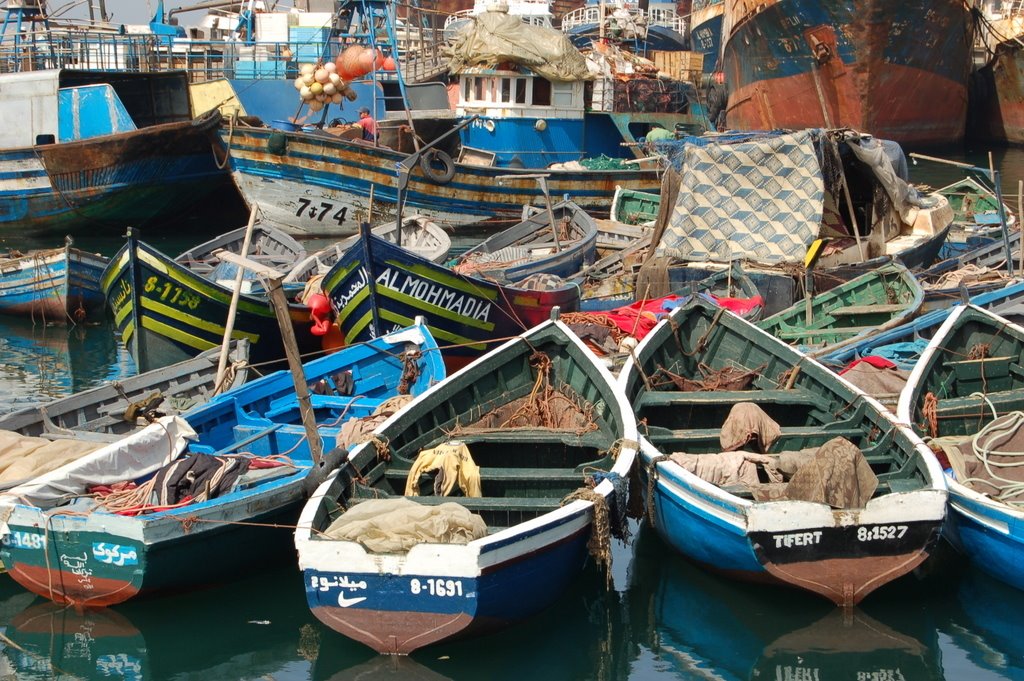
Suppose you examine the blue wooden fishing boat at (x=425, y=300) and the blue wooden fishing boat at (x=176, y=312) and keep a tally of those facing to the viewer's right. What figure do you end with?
0

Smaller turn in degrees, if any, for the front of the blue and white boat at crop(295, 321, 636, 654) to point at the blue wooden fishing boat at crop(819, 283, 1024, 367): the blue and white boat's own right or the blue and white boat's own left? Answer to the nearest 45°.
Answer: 0° — it already faces it

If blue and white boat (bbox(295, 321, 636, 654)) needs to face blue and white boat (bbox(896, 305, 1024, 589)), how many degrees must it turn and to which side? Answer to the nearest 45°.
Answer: approximately 45° to its right

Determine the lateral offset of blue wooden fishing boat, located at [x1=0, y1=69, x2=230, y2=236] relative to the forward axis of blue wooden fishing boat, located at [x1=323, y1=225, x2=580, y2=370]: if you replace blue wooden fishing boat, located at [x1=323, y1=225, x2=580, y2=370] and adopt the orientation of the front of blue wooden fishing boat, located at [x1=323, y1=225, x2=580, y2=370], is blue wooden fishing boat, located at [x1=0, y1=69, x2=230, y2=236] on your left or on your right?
on your right

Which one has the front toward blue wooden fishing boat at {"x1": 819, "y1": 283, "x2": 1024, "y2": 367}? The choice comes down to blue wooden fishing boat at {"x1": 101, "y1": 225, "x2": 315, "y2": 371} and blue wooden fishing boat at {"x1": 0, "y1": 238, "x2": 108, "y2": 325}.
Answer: blue wooden fishing boat at {"x1": 0, "y1": 238, "x2": 108, "y2": 325}

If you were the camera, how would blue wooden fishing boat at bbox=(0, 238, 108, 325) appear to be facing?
facing the viewer and to the right of the viewer

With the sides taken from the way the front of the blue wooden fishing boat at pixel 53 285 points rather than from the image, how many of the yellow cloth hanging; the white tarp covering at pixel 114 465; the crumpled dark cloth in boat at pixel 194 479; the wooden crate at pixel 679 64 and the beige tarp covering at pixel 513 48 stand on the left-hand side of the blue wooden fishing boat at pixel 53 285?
2

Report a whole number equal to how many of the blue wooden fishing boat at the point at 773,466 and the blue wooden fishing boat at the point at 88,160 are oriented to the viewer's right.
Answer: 1

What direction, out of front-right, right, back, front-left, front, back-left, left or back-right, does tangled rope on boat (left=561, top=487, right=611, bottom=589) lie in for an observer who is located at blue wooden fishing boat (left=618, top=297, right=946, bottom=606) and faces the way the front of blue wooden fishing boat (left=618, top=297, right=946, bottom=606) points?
left

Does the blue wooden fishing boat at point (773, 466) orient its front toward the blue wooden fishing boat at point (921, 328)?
no

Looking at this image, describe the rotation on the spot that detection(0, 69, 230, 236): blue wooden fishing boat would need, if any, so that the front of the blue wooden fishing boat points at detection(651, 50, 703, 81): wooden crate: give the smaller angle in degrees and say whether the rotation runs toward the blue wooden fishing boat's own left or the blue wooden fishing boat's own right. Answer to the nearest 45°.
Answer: approximately 45° to the blue wooden fishing boat's own left

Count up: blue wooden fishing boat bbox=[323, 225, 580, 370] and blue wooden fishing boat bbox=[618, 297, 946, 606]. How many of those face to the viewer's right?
0

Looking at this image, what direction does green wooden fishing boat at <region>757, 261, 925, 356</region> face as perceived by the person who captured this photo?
facing away from the viewer and to the right of the viewer

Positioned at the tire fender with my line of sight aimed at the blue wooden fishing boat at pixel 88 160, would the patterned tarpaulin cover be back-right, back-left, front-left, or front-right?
back-left

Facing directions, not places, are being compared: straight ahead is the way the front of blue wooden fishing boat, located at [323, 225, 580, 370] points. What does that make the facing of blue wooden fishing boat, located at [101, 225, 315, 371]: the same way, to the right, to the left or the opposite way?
the same way

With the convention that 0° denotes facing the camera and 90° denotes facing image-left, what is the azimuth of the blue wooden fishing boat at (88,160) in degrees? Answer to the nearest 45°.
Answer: approximately 270°
